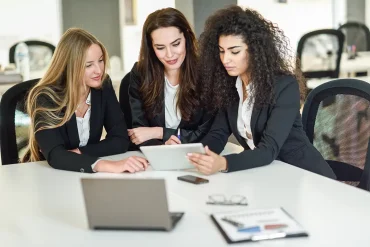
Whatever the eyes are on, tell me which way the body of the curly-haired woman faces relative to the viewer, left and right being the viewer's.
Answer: facing the viewer and to the left of the viewer

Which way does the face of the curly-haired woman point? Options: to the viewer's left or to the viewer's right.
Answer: to the viewer's left

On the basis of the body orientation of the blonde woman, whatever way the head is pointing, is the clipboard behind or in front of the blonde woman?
in front

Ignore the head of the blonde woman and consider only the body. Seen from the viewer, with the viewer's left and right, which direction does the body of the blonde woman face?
facing the viewer and to the right of the viewer

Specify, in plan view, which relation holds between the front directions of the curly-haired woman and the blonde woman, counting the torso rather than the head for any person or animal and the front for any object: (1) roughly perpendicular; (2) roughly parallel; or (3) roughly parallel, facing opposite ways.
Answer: roughly perpendicular

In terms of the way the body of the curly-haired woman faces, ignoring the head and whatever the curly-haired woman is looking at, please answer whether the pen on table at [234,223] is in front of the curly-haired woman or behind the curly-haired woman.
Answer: in front

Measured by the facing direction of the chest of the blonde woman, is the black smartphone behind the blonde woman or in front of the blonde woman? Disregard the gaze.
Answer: in front

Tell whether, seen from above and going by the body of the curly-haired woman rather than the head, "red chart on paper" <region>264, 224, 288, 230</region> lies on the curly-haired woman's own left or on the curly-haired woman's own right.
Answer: on the curly-haired woman's own left

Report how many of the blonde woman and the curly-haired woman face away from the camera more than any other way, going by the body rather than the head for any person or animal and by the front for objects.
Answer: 0

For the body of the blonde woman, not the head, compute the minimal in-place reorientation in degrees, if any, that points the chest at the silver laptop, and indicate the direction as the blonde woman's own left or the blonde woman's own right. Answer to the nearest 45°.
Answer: approximately 45° to the blonde woman's own right
